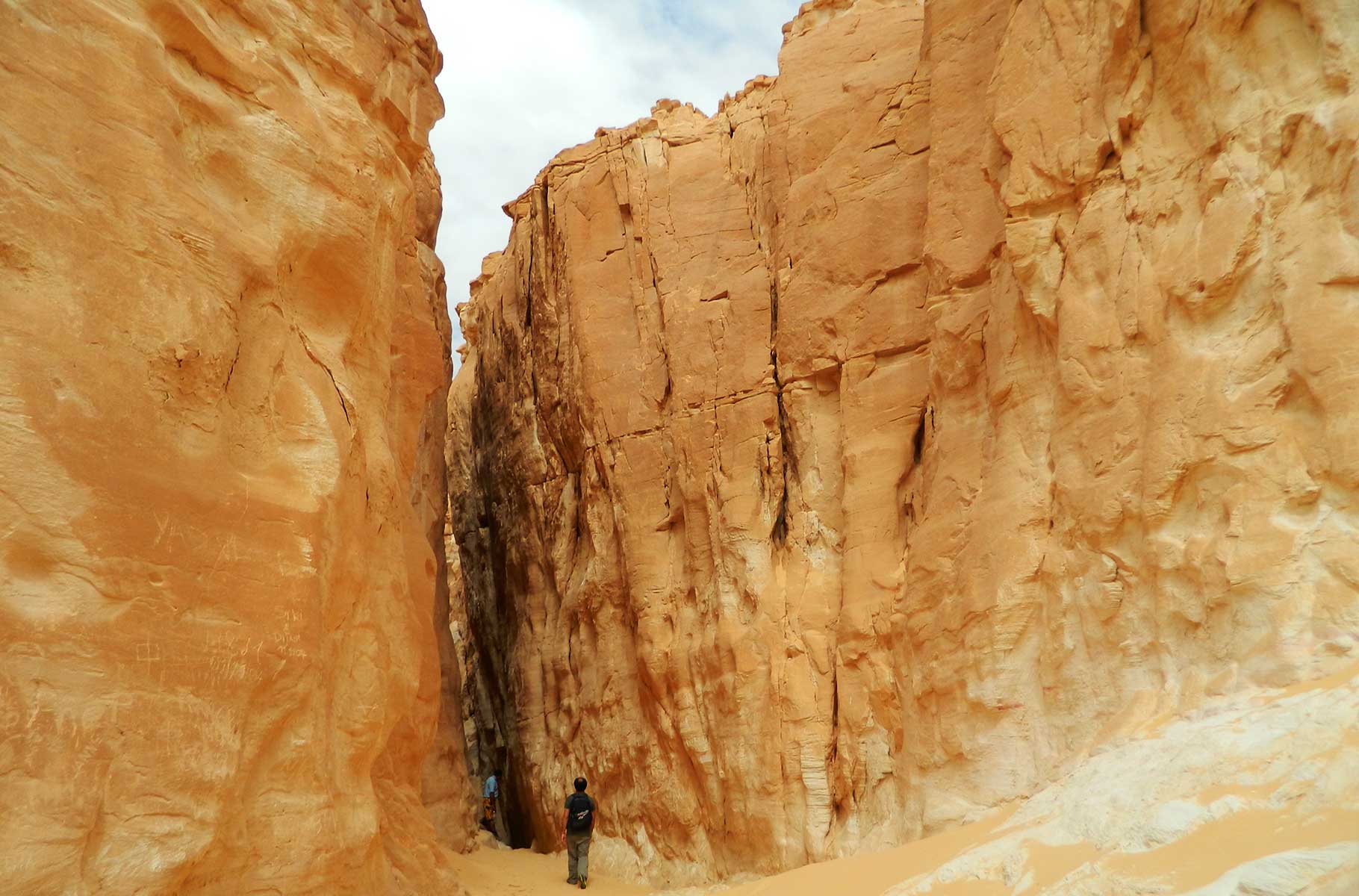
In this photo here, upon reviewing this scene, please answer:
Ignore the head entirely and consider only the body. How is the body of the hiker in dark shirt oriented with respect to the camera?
away from the camera

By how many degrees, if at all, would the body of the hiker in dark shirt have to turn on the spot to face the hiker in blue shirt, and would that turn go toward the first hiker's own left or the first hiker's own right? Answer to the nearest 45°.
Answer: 0° — they already face them
